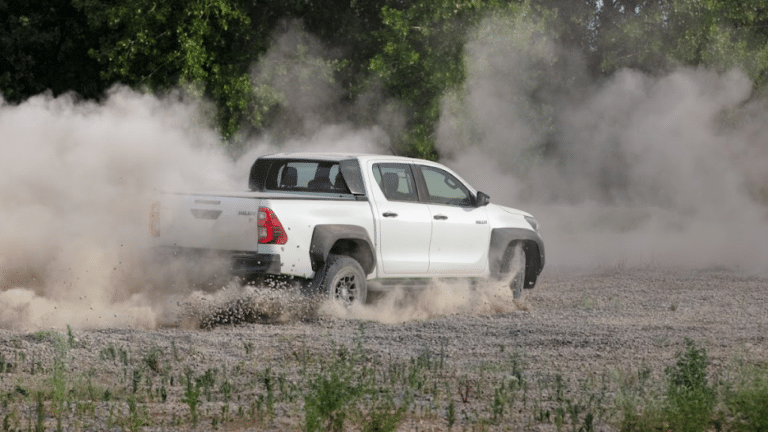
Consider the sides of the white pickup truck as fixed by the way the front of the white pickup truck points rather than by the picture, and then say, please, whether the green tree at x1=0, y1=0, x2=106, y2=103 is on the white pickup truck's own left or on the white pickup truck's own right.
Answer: on the white pickup truck's own left

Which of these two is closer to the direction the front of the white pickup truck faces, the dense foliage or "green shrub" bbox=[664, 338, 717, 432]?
the dense foliage

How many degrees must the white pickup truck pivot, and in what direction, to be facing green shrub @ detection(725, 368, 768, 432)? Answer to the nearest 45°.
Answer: approximately 90° to its right

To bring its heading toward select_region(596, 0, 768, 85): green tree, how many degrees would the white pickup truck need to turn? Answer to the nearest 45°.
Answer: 0° — it already faces it

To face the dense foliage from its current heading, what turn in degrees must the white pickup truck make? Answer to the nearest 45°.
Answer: approximately 45° to its left

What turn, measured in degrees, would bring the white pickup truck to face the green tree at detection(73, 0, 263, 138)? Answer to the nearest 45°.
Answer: approximately 45° to its left

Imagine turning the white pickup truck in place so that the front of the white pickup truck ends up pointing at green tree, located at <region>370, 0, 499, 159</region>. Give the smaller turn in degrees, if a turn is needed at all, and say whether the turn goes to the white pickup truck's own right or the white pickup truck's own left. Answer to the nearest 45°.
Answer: approximately 45° to the white pickup truck's own left

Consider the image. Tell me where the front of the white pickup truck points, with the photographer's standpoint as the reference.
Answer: facing away from the viewer and to the right of the viewer
